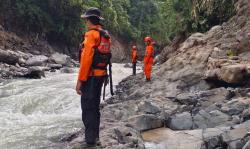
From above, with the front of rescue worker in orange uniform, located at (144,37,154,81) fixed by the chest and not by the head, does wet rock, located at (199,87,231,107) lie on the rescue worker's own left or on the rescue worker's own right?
on the rescue worker's own left

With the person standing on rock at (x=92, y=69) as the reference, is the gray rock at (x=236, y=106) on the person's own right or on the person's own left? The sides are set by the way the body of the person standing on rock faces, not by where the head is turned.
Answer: on the person's own right

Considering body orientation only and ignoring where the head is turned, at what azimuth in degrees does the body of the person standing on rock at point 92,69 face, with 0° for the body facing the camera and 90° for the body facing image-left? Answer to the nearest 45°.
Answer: approximately 135°

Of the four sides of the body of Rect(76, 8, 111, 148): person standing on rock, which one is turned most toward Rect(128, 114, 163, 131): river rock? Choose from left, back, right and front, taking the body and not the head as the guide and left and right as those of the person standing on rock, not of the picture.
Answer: right

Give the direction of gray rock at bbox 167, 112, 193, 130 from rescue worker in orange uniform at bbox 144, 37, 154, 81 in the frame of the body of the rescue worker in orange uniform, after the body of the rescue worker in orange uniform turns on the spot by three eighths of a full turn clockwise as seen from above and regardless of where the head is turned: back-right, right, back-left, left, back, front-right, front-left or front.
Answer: back-right

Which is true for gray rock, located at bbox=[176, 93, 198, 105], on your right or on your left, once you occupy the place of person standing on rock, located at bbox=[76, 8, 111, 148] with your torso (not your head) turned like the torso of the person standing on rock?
on your right

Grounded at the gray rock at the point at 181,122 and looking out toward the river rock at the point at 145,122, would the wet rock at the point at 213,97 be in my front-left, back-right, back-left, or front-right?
back-right

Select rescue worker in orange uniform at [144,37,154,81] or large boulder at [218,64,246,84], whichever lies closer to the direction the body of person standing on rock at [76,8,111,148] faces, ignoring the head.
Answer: the rescue worker in orange uniform

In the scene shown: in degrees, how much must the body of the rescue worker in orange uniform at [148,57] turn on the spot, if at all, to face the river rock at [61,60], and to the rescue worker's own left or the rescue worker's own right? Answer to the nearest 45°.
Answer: approximately 45° to the rescue worker's own right
